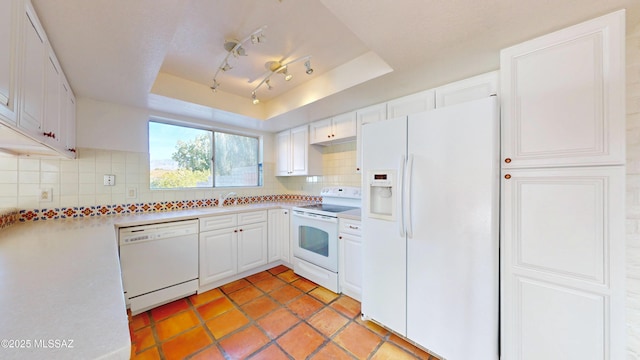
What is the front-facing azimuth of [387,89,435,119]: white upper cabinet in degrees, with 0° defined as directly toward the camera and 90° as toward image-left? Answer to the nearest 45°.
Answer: approximately 45°

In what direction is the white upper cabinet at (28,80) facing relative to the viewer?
to the viewer's right

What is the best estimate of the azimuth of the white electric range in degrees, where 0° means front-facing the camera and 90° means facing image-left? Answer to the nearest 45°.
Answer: approximately 45°

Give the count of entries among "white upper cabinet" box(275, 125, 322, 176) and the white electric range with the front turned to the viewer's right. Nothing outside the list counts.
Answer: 0

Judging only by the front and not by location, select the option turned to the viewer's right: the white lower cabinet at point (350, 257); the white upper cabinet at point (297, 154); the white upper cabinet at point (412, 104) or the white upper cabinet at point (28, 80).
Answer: the white upper cabinet at point (28, 80)

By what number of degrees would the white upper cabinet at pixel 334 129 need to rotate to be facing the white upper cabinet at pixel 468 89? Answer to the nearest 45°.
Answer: approximately 90° to its left

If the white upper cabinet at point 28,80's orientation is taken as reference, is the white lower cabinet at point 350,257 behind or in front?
in front
